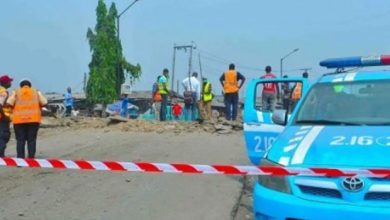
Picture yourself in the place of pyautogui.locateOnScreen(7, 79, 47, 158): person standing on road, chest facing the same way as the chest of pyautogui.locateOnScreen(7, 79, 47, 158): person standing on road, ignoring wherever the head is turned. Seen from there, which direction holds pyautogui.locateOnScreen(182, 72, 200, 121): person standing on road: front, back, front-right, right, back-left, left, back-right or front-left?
front-right

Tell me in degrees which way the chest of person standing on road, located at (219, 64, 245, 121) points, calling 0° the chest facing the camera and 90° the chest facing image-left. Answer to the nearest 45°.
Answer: approximately 180°

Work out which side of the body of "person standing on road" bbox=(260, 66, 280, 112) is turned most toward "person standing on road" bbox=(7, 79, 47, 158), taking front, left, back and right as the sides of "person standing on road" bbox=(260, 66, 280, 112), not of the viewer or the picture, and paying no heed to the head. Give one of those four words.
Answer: left

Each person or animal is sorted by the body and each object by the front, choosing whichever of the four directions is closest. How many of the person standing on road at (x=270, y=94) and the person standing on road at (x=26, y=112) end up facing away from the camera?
2

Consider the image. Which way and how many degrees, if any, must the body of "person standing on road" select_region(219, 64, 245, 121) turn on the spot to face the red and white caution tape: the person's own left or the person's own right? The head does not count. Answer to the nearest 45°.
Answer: approximately 180°

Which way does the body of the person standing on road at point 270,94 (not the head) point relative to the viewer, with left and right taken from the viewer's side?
facing away from the viewer

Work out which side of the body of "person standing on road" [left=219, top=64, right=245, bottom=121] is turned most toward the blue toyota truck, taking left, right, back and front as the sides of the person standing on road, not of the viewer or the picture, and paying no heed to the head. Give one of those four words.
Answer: back

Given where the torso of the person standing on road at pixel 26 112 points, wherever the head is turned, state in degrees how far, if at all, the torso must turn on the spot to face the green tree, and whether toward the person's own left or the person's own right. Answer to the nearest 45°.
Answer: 0° — they already face it

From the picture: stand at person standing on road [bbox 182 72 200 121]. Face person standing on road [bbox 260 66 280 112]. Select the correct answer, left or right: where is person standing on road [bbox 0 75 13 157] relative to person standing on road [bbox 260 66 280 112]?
right

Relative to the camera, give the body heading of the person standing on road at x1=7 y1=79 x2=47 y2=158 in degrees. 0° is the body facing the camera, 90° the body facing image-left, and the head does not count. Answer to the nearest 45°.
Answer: approximately 180°
